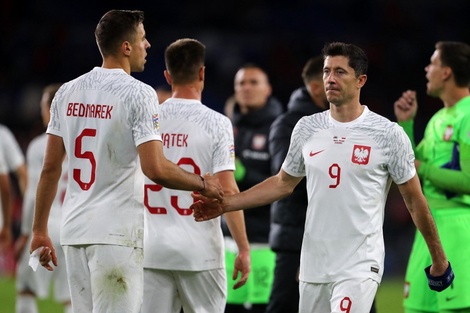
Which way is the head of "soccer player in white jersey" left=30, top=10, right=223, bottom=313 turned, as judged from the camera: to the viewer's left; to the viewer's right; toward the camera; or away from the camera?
to the viewer's right

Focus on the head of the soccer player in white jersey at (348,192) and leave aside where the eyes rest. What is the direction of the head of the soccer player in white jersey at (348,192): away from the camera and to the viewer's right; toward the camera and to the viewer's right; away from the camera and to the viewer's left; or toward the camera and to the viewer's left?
toward the camera and to the viewer's left

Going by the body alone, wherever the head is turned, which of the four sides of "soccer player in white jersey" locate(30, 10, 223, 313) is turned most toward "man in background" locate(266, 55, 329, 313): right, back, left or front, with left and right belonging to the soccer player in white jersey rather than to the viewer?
front

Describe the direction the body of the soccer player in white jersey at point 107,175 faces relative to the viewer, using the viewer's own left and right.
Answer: facing away from the viewer and to the right of the viewer

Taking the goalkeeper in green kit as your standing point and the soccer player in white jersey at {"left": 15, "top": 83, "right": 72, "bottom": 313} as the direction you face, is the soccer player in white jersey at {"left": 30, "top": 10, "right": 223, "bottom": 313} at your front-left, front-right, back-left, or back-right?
front-left

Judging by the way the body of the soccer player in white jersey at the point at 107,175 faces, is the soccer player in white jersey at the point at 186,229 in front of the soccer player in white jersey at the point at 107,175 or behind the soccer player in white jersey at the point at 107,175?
in front

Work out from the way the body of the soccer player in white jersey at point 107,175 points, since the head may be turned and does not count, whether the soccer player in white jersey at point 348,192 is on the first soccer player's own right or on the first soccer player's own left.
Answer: on the first soccer player's own right

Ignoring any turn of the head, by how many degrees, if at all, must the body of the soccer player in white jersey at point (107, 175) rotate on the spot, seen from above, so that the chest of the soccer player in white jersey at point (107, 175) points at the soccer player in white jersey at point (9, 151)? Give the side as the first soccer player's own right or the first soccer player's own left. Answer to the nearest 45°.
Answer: approximately 45° to the first soccer player's own left

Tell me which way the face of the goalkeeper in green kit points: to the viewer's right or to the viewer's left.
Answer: to the viewer's left

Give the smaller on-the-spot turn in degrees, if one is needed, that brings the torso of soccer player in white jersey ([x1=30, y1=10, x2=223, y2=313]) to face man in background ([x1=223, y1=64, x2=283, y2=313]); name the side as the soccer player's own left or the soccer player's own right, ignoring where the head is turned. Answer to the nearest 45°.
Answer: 0° — they already face them

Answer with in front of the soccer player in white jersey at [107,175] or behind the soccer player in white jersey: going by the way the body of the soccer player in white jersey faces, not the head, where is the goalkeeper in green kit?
in front
